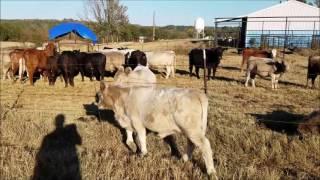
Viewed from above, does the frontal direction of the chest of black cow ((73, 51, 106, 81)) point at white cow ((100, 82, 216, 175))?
no

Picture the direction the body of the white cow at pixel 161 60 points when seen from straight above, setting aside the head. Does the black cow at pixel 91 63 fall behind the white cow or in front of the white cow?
in front

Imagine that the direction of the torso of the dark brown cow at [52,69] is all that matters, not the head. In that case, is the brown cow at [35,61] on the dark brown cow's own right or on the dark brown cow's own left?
on the dark brown cow's own right

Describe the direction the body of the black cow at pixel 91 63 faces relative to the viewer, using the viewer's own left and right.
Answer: facing to the left of the viewer

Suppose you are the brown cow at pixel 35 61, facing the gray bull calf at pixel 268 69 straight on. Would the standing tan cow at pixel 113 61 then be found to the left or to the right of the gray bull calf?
left

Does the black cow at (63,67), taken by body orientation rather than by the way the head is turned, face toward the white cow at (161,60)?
no

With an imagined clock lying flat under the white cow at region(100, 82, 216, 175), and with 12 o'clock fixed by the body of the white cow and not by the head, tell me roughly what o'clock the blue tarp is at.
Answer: The blue tarp is roughly at 1 o'clock from the white cow.

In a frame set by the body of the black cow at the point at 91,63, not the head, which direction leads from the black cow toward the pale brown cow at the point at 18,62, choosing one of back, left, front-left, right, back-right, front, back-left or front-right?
front

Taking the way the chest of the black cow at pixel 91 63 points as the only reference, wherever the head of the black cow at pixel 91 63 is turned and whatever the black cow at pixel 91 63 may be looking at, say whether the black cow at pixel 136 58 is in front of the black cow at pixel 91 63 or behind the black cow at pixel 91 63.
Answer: behind

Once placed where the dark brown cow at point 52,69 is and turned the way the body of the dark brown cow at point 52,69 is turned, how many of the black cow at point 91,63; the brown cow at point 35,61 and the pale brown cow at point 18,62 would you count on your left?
1

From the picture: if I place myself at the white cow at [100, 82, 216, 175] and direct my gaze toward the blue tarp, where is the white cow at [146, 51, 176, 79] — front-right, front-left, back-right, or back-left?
front-right

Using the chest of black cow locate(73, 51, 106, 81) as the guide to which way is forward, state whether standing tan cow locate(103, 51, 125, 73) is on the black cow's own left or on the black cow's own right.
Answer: on the black cow's own right
